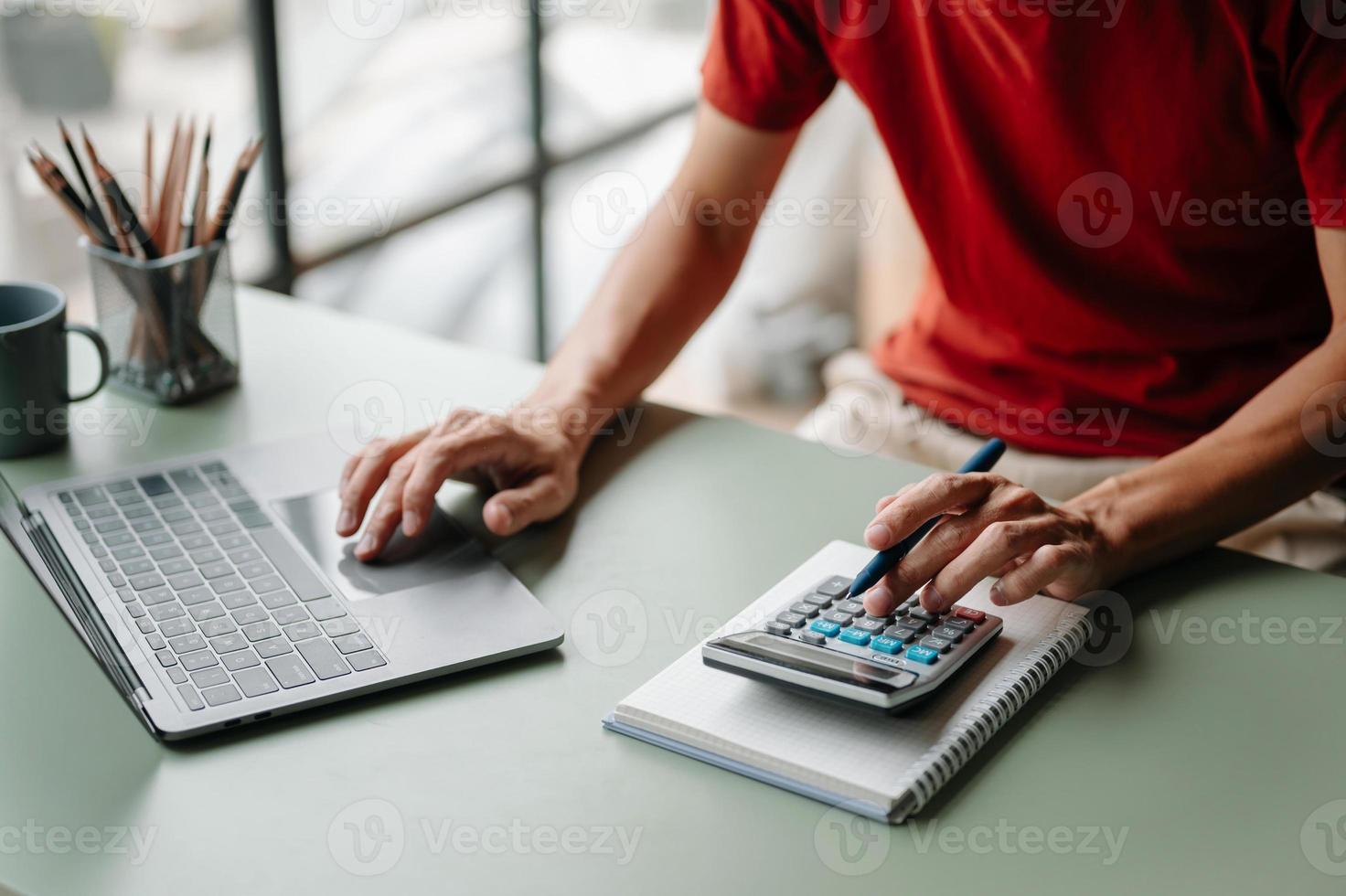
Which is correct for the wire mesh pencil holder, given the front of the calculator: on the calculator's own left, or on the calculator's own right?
on the calculator's own left

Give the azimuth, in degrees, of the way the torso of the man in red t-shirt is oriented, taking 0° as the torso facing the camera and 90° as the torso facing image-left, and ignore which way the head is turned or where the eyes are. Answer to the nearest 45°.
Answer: approximately 45°

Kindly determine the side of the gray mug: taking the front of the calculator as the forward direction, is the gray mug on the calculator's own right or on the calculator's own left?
on the calculator's own left

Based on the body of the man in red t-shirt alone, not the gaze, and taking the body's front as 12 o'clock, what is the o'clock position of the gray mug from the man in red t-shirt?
The gray mug is roughly at 1 o'clock from the man in red t-shirt.

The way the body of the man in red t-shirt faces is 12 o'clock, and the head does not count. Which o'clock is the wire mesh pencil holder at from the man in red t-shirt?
The wire mesh pencil holder is roughly at 1 o'clock from the man in red t-shirt.

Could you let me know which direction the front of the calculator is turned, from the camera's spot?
facing away from the viewer and to the right of the viewer

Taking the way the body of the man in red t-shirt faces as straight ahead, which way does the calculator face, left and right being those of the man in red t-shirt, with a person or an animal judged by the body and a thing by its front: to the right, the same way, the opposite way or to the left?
the opposite way

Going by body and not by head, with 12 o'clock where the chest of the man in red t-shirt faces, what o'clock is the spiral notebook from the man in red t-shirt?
The spiral notebook is roughly at 11 o'clock from the man in red t-shirt.
